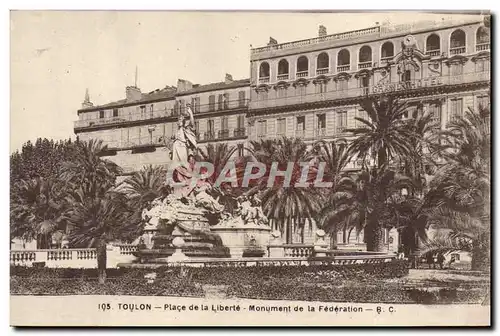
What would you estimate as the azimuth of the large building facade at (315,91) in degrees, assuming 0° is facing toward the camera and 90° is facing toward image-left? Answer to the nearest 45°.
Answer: approximately 45°
